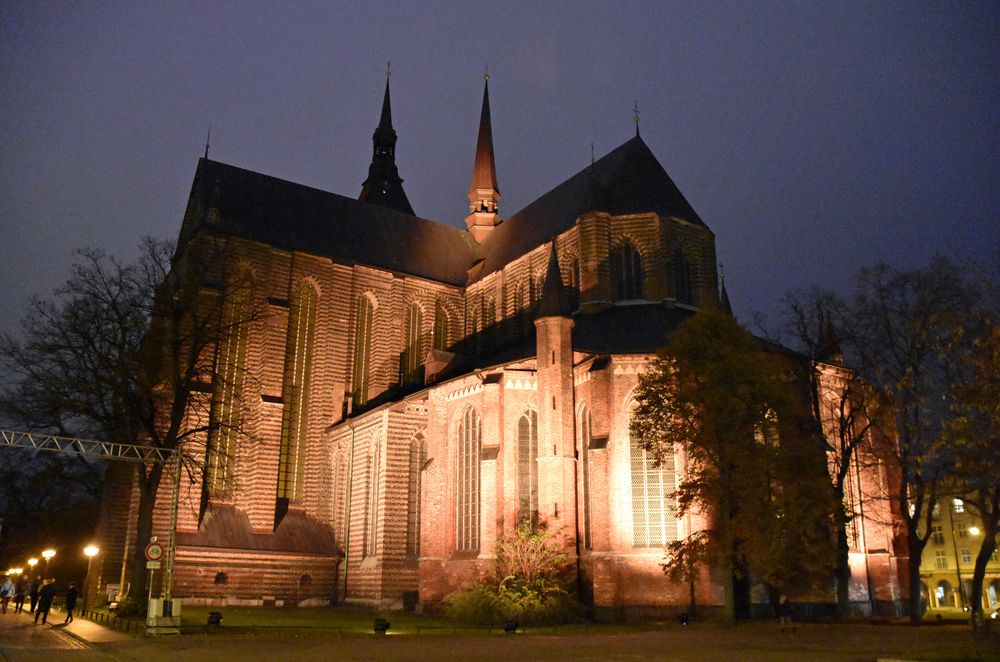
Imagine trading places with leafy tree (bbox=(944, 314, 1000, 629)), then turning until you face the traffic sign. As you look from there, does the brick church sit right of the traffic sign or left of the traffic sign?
right

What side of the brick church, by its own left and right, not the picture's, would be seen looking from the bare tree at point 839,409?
back

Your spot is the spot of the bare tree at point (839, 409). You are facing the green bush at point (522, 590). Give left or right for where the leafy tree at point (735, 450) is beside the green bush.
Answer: left

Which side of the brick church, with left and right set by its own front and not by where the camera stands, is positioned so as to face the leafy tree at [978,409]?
back

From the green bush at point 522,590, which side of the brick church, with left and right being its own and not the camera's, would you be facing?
back

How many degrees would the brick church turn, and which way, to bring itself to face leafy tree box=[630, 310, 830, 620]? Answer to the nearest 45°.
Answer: approximately 180°

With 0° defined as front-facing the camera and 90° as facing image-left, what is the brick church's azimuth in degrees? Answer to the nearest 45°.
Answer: approximately 135°

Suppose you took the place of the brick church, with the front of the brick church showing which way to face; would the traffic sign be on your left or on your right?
on your left

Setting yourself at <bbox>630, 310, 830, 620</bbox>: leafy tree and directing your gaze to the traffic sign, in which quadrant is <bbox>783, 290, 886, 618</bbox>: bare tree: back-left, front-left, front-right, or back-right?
back-right

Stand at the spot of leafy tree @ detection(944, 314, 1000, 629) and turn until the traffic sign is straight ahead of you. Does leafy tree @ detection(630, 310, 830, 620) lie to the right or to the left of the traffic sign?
right
